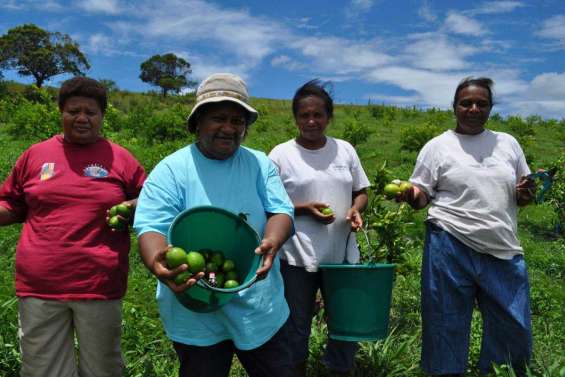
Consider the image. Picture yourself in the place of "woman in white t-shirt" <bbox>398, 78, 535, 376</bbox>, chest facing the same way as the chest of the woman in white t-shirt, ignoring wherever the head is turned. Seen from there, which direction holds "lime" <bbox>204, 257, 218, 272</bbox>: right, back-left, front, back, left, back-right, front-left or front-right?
front-right

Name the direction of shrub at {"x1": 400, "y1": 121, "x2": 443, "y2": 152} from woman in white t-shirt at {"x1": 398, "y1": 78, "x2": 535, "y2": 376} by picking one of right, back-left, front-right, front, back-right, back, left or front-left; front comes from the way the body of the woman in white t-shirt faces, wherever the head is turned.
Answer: back

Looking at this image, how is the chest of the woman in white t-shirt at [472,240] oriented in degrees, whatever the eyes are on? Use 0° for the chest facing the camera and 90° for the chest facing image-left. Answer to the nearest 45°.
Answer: approximately 0°

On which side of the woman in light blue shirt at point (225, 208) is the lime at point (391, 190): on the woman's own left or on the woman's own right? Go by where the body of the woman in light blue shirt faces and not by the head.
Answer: on the woman's own left

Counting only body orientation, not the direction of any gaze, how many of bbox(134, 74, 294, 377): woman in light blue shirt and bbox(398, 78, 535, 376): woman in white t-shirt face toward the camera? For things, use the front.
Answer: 2

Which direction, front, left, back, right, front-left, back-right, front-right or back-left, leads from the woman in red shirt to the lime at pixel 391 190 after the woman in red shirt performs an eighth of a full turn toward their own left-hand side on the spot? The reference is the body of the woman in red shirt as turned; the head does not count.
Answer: front-left

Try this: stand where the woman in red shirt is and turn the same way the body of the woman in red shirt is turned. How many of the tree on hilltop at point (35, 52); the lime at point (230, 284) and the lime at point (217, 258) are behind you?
1

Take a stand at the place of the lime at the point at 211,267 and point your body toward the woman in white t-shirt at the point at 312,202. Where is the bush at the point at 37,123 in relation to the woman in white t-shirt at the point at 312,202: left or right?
left
